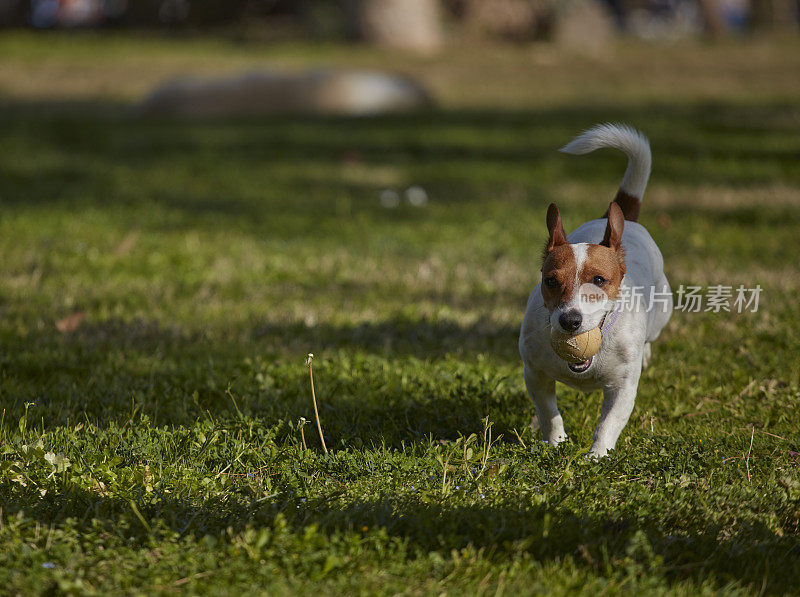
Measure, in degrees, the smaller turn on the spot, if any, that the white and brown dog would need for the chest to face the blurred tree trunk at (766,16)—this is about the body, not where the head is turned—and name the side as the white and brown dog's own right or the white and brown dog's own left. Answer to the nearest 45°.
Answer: approximately 180°

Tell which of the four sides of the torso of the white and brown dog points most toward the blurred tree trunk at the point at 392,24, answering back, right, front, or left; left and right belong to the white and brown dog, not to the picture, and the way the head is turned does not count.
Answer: back

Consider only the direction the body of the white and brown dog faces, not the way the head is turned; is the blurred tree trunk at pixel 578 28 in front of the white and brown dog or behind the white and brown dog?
behind

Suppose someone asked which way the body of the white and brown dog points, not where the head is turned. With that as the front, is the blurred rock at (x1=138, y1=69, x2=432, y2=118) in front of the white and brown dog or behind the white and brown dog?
behind

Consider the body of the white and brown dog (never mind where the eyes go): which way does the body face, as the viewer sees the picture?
toward the camera

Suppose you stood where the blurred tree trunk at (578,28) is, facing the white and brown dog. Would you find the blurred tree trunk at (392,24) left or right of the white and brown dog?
right
